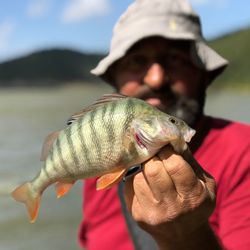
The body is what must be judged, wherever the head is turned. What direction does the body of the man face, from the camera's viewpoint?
toward the camera
